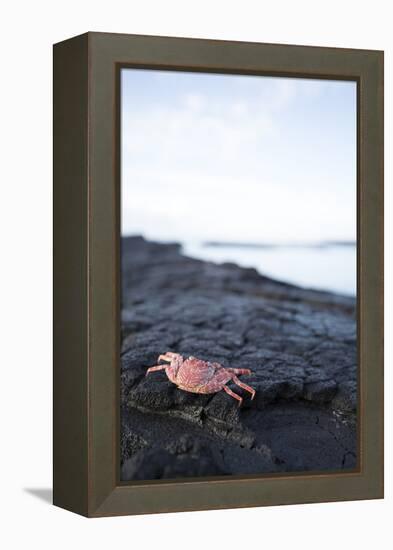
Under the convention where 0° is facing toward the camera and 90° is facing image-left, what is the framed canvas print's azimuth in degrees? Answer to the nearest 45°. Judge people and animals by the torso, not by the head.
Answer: approximately 315°
